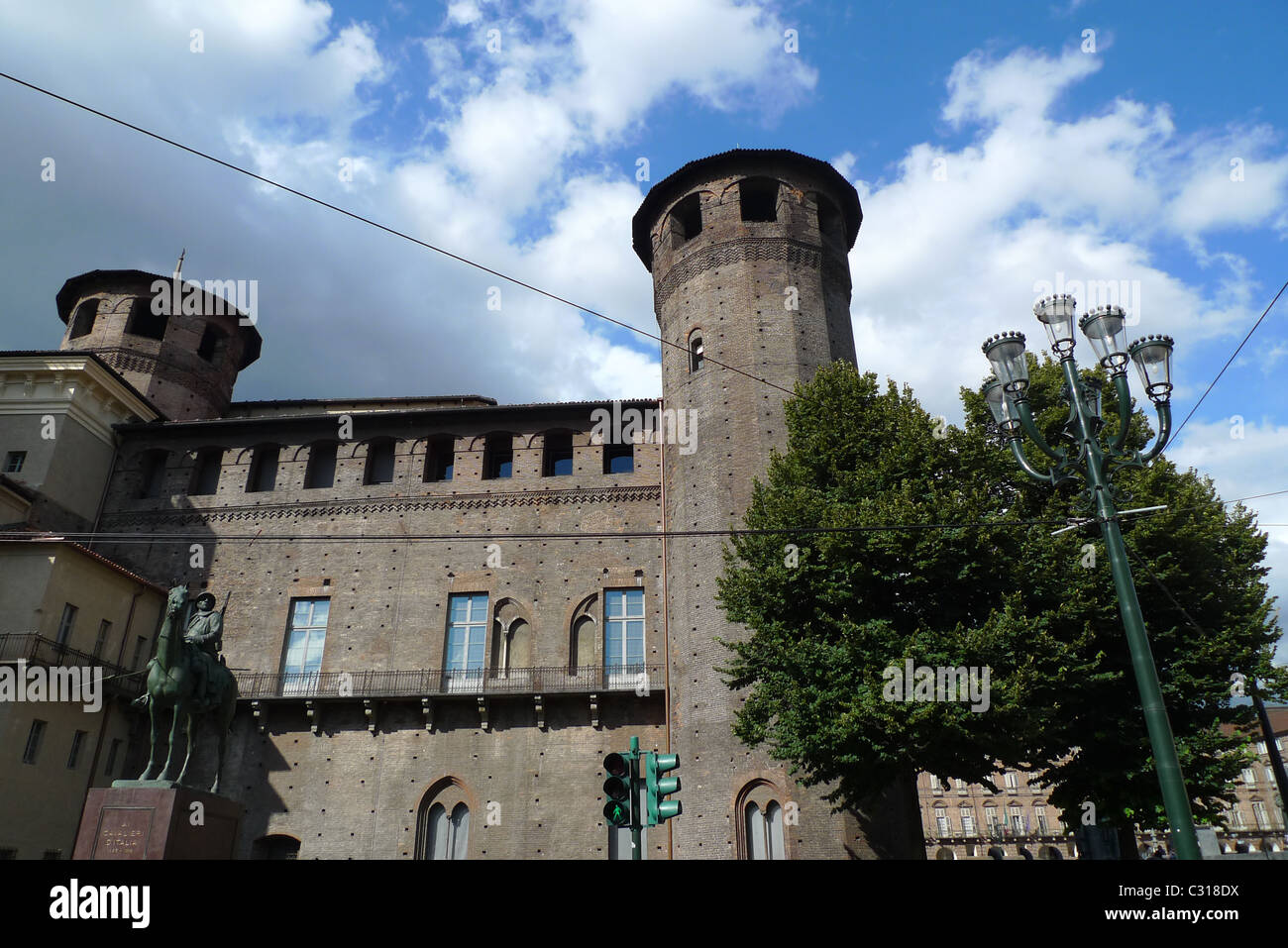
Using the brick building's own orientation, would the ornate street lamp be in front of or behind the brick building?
in front

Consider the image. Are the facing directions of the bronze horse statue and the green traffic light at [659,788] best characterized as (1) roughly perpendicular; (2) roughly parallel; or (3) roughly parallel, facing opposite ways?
roughly perpendicular

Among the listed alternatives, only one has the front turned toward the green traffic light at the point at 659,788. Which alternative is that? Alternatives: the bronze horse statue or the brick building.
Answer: the brick building

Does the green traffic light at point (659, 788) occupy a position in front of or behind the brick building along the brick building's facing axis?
in front

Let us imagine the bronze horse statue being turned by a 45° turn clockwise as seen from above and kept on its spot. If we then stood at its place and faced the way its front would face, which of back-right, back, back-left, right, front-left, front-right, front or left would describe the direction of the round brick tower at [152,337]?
right

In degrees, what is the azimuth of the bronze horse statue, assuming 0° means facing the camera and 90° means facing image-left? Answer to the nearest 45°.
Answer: approximately 45°

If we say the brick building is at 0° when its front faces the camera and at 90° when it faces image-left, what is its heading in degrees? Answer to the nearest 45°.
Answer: approximately 0°

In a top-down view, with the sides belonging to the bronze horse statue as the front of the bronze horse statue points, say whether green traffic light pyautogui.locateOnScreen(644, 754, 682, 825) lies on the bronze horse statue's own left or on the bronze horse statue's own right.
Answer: on the bronze horse statue's own left

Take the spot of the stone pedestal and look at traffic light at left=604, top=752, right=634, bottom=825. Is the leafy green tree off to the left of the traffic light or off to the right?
left

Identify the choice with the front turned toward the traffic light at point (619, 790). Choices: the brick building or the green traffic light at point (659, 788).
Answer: the brick building
